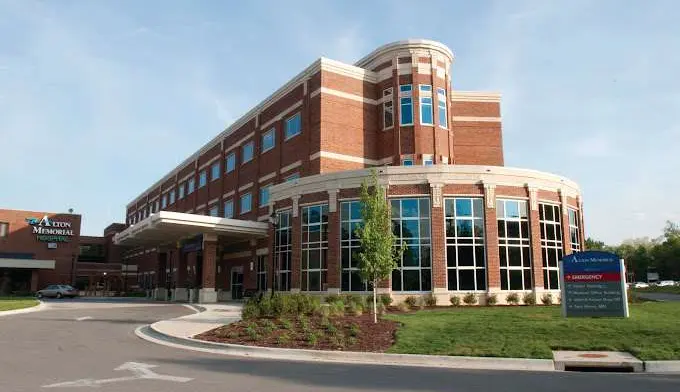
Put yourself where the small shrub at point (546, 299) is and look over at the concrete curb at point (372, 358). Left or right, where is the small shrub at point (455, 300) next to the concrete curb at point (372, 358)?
right

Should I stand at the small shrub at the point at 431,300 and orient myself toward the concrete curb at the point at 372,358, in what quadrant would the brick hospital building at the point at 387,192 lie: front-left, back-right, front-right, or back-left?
back-right

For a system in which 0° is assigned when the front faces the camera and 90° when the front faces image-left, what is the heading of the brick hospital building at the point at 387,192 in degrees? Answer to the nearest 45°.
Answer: approximately 45°
